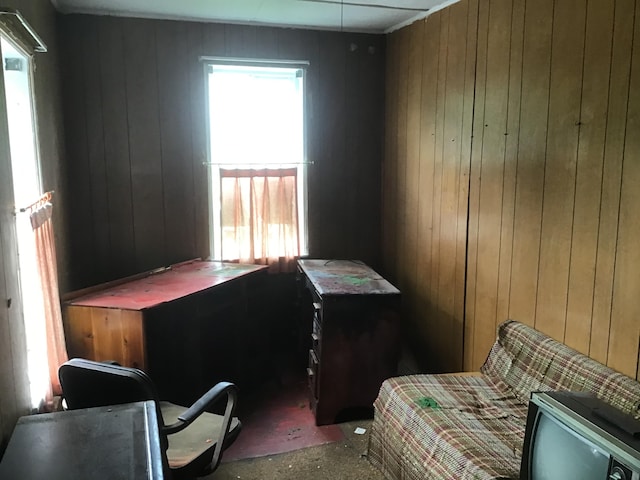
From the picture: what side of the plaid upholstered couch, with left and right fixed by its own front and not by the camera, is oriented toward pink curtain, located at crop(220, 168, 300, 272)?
right

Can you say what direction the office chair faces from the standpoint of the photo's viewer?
facing away from the viewer and to the right of the viewer

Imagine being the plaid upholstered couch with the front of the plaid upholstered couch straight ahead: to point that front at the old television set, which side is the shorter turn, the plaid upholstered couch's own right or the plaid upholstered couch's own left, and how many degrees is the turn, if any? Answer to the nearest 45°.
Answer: approximately 90° to the plaid upholstered couch's own left

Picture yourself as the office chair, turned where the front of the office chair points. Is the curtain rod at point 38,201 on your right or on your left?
on your left

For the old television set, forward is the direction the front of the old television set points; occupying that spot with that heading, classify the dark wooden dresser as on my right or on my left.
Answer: on my right

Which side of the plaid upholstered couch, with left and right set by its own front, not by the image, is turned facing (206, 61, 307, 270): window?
right

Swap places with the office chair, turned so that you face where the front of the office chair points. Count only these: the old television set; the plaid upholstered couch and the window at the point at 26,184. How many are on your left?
1

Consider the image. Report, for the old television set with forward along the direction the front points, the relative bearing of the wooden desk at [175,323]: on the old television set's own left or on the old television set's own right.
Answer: on the old television set's own right

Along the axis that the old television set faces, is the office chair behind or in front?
in front

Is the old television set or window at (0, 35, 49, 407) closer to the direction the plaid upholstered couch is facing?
the window
